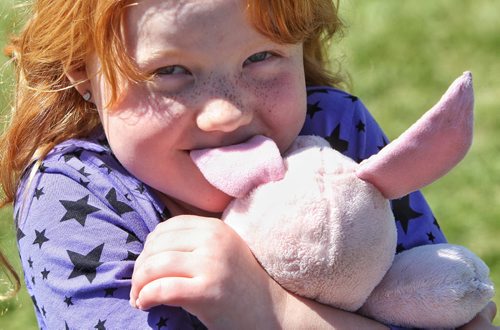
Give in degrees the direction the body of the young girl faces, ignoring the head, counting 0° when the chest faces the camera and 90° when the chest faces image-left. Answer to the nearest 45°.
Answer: approximately 315°
